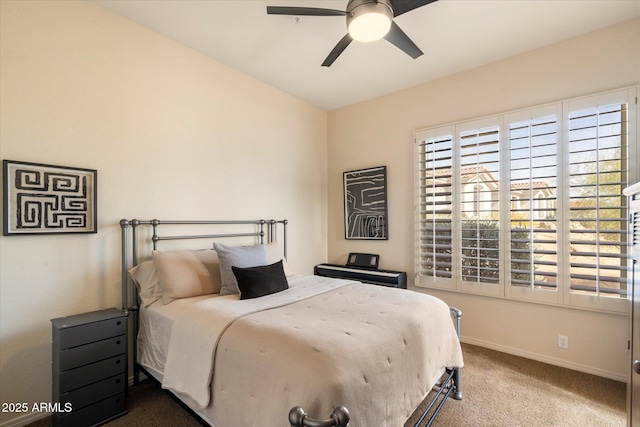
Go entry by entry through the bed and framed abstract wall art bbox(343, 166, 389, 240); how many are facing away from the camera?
0

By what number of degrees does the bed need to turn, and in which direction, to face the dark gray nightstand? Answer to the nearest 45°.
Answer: approximately 135° to its right

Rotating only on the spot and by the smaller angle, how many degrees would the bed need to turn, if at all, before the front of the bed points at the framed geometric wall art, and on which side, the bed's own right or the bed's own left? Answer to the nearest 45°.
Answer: approximately 135° to the bed's own right

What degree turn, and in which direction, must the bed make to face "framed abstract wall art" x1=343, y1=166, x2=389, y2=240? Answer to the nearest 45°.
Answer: approximately 90° to its left

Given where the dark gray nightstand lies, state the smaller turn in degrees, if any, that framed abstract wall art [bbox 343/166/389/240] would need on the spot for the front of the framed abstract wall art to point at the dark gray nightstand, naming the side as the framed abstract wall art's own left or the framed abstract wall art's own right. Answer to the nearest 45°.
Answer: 0° — it already faces it

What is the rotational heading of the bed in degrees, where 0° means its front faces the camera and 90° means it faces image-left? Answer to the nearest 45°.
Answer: approximately 315°

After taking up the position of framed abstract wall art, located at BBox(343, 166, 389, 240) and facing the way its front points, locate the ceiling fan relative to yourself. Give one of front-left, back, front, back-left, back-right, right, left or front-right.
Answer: front-left

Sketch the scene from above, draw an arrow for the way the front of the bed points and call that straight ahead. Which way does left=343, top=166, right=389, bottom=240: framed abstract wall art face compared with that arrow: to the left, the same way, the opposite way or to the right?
to the right

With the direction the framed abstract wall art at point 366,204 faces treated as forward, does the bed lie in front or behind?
in front
